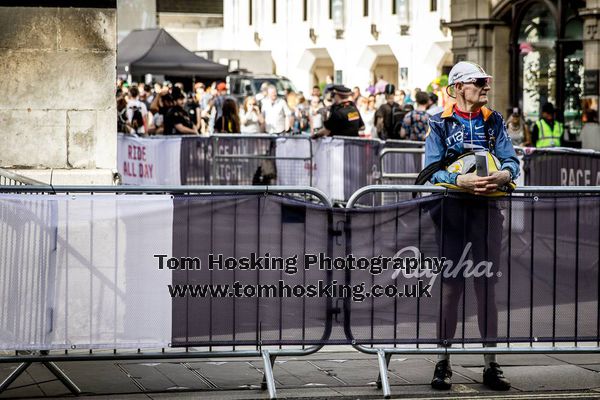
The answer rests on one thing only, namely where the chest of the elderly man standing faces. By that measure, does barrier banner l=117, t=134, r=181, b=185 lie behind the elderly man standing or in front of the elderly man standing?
behind

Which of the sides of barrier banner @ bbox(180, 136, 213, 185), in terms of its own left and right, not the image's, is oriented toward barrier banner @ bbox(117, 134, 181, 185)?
right

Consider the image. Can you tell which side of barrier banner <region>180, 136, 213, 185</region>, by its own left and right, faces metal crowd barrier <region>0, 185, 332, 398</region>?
front

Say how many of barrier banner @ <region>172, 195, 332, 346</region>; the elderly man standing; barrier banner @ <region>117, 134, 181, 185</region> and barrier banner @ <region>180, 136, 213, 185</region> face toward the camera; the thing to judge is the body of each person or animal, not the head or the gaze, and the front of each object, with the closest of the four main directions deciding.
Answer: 4

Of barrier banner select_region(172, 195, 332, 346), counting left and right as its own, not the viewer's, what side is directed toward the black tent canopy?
back

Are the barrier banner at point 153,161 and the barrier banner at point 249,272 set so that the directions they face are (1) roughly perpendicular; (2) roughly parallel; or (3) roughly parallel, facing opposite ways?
roughly parallel

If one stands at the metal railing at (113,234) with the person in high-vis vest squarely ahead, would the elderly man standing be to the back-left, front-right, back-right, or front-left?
front-right

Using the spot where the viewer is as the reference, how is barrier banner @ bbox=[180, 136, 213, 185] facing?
facing the viewer

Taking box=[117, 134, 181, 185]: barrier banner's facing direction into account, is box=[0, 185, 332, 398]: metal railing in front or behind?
in front

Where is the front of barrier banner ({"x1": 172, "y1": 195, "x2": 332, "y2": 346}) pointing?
toward the camera

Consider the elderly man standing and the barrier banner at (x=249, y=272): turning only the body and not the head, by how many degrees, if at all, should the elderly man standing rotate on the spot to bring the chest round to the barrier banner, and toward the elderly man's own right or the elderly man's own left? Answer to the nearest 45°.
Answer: approximately 90° to the elderly man's own right

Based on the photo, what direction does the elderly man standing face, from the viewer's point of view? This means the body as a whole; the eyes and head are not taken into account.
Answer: toward the camera

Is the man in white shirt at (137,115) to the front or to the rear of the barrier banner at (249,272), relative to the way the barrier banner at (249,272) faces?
to the rear

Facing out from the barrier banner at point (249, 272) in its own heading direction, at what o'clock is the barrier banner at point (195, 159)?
the barrier banner at point (195, 159) is roughly at 6 o'clock from the barrier banner at point (249, 272).

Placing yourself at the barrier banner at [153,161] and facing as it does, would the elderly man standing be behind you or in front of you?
in front

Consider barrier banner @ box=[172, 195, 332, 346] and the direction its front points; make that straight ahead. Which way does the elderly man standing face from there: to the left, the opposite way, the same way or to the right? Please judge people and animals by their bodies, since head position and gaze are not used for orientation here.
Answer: the same way
